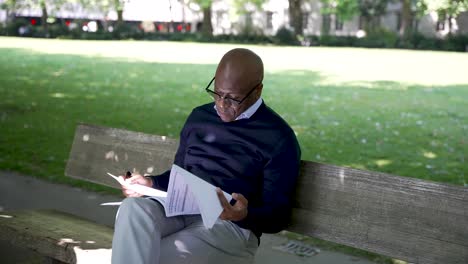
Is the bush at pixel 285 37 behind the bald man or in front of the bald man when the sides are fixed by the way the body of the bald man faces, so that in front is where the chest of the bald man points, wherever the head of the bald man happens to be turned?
behind

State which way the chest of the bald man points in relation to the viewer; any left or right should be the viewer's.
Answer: facing the viewer and to the left of the viewer

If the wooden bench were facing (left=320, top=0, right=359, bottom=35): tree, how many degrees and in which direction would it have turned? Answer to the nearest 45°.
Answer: approximately 135° to its right

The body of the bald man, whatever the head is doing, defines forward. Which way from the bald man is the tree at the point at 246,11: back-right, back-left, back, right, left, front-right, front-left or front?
back-right

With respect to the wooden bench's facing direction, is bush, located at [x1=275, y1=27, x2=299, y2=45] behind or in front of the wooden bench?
behind

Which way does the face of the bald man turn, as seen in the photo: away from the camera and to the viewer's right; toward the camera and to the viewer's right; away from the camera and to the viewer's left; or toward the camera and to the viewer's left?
toward the camera and to the viewer's left

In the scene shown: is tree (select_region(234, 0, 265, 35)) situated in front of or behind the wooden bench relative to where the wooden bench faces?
behind

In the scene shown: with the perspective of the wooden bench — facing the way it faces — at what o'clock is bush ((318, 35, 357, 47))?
The bush is roughly at 5 o'clock from the wooden bench.

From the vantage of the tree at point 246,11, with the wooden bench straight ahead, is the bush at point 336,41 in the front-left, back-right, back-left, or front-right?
front-left

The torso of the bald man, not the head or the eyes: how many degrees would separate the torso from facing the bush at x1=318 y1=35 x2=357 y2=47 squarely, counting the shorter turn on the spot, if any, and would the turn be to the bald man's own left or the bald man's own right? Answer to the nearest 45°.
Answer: approximately 135° to the bald man's own right
